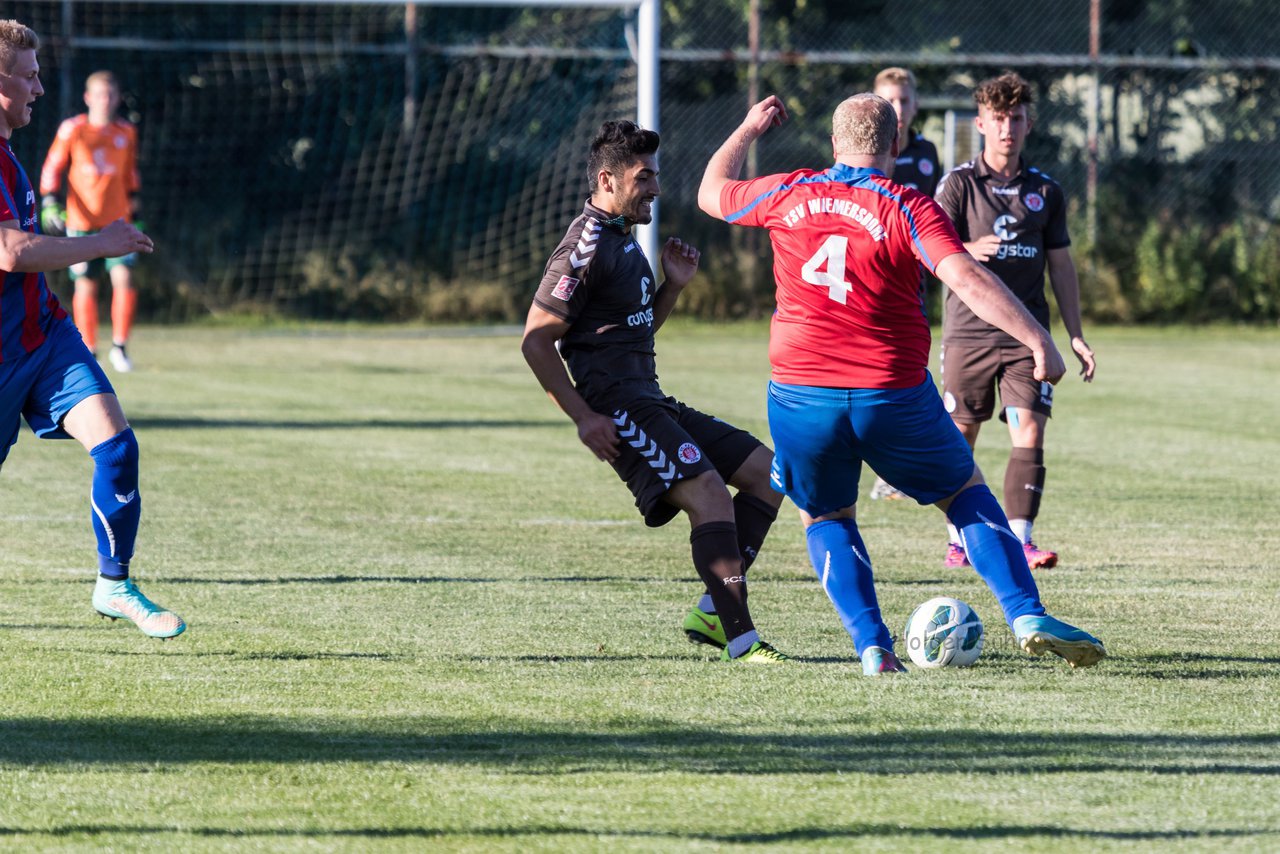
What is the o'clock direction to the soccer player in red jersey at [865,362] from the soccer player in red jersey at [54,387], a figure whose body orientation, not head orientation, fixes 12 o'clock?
the soccer player in red jersey at [865,362] is roughly at 1 o'clock from the soccer player in red jersey at [54,387].

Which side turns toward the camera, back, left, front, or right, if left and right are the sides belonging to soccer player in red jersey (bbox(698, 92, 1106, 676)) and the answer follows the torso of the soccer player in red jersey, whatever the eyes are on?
back

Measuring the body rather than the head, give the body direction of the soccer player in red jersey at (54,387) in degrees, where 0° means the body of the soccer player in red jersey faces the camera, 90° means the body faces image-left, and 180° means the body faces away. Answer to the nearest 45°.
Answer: approximately 270°

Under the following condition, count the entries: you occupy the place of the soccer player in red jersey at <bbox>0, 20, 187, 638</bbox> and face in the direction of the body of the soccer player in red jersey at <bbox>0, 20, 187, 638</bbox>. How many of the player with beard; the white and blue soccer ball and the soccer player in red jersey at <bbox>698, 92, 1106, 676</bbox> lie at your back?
0

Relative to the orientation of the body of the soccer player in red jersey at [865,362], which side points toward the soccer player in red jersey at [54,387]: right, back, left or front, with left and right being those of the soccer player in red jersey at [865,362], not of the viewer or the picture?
left

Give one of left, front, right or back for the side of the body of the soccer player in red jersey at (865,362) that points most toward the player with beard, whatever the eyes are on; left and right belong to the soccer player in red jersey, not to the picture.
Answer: left

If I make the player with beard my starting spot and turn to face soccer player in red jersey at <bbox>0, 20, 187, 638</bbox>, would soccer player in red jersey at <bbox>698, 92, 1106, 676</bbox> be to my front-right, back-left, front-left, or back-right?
back-left

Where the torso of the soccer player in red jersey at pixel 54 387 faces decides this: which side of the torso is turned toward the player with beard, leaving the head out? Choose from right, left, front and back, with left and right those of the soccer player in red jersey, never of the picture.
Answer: front

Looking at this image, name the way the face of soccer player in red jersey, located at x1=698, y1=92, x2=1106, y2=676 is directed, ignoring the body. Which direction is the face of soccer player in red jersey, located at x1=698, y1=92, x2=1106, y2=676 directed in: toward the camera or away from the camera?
away from the camera

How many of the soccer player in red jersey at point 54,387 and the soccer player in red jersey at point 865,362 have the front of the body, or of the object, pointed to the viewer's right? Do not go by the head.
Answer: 1

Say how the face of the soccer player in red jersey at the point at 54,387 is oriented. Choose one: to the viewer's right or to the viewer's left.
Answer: to the viewer's right

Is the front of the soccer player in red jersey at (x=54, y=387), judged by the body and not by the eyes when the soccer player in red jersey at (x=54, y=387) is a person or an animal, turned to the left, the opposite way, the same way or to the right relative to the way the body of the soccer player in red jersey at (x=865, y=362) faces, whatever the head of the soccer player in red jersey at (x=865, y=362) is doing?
to the right

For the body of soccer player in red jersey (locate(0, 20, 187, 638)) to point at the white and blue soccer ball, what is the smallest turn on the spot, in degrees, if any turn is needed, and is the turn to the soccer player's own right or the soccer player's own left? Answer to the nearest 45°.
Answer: approximately 45° to the soccer player's own right
